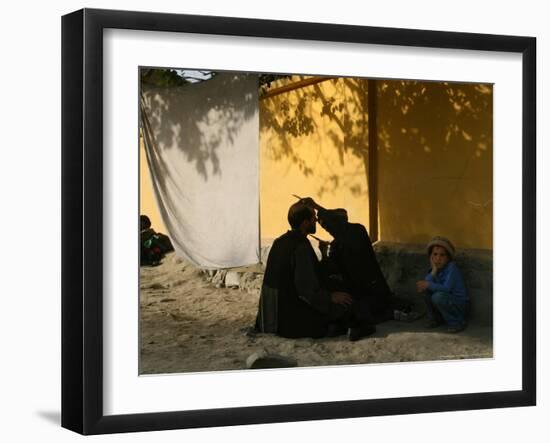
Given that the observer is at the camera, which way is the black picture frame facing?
facing the viewer and to the right of the viewer
